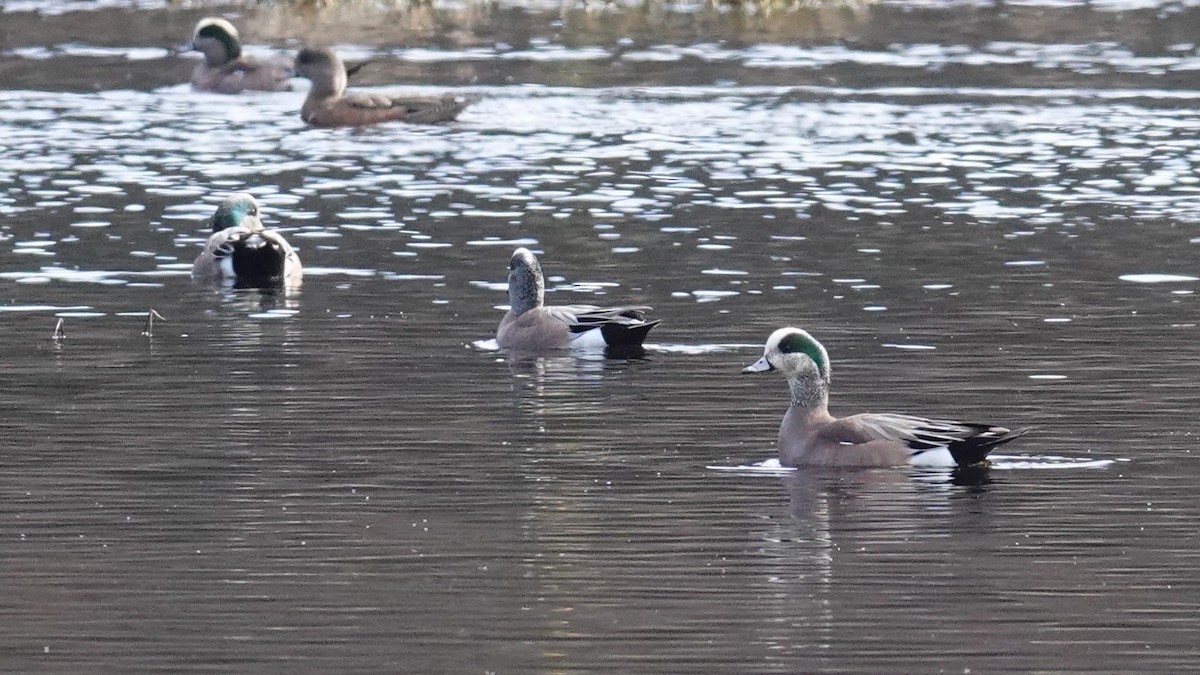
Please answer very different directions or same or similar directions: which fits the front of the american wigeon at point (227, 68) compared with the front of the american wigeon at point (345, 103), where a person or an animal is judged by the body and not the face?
same or similar directions

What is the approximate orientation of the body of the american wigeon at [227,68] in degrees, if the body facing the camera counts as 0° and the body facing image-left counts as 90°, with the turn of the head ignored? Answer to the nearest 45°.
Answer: approximately 90°

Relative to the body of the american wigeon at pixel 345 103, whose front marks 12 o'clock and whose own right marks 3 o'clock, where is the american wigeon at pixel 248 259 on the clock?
the american wigeon at pixel 248 259 is roughly at 9 o'clock from the american wigeon at pixel 345 103.

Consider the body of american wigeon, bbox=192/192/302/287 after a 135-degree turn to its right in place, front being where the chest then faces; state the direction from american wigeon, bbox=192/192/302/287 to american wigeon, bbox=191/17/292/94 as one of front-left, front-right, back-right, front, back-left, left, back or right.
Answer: left

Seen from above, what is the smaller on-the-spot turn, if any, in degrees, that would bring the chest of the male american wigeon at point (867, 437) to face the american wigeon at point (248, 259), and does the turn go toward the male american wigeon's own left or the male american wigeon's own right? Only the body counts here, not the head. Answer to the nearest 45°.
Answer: approximately 45° to the male american wigeon's own right

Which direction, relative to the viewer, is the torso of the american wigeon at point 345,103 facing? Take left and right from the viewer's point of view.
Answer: facing to the left of the viewer

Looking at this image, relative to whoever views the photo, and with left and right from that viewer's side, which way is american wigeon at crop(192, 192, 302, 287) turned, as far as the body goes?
facing away from the viewer and to the left of the viewer

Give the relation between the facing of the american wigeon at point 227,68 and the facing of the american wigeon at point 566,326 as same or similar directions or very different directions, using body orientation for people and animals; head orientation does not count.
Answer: same or similar directions

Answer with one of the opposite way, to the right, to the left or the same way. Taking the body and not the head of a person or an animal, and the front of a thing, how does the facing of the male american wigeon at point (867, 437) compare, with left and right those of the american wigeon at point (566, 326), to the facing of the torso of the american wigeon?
the same way

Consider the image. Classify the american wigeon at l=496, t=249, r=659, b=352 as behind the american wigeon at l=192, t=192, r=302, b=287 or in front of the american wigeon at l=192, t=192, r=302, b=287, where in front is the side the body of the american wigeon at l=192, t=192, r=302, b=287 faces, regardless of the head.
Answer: behind

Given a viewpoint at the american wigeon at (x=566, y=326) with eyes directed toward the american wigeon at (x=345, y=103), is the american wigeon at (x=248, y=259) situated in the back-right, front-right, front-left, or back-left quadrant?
front-left

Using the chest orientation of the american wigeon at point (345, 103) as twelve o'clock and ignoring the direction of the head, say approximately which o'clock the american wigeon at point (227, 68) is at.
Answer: the american wigeon at point (227, 68) is roughly at 2 o'clock from the american wigeon at point (345, 103).

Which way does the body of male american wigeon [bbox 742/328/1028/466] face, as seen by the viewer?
to the viewer's left

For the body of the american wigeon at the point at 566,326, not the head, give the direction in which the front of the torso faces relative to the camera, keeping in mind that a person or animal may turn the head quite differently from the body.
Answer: to the viewer's left

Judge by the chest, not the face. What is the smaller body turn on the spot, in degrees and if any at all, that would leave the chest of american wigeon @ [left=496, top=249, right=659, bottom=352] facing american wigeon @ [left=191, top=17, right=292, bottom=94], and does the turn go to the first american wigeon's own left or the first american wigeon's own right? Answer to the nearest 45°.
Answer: approximately 90° to the first american wigeon's own right

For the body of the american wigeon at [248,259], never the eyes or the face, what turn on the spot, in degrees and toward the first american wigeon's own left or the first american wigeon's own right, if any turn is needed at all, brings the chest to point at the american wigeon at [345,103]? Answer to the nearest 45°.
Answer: approximately 45° to the first american wigeon's own right

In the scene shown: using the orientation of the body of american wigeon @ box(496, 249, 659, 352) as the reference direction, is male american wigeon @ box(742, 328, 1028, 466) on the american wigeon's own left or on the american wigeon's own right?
on the american wigeon's own left

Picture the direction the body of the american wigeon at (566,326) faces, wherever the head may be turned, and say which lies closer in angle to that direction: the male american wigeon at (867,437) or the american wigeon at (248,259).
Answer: the american wigeon
